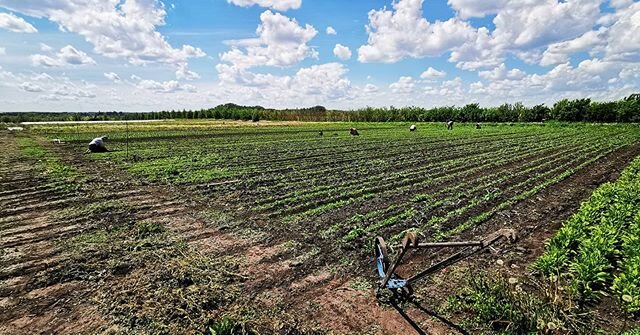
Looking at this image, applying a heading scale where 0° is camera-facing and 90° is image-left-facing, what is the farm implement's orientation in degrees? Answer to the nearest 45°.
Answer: approximately 90°
